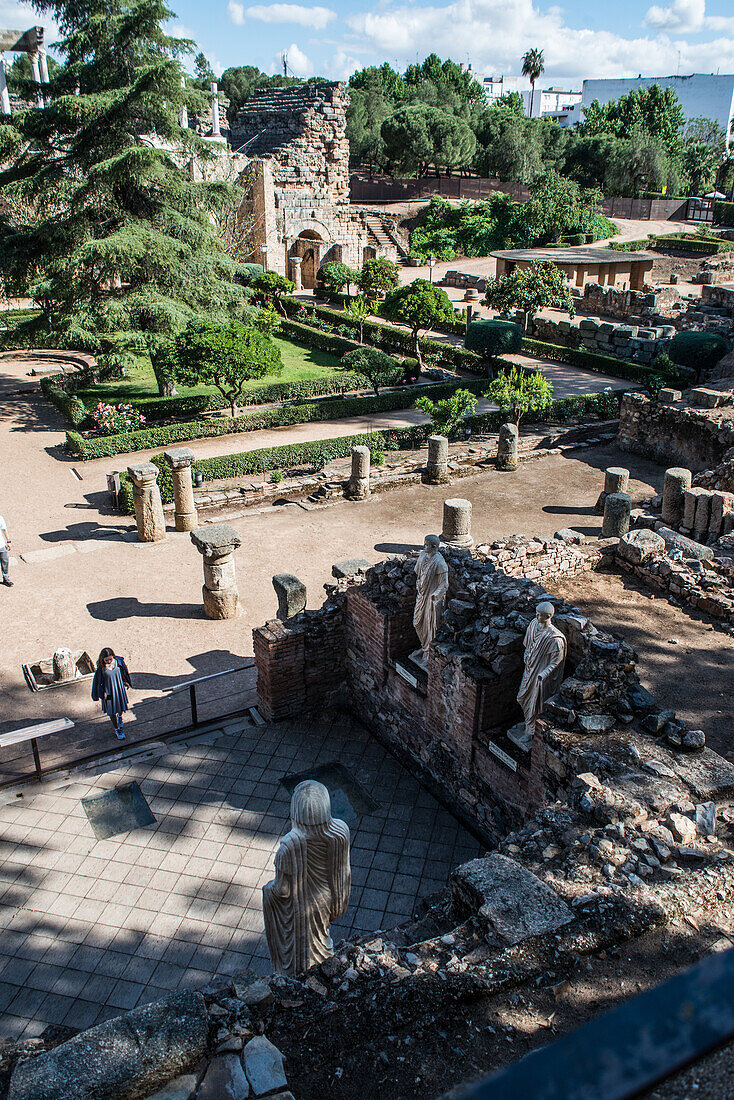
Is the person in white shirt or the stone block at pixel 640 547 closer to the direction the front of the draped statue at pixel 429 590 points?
the person in white shirt

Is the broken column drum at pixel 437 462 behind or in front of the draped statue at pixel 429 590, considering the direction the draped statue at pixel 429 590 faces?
behind

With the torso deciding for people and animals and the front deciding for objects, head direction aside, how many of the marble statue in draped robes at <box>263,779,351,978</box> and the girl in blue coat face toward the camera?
1

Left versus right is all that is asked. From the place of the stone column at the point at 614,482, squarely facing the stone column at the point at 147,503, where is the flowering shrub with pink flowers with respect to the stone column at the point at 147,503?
right

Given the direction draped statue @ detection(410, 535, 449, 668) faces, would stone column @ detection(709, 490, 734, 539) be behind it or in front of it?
behind

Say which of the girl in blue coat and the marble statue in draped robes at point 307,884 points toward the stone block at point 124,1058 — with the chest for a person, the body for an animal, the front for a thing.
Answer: the girl in blue coat

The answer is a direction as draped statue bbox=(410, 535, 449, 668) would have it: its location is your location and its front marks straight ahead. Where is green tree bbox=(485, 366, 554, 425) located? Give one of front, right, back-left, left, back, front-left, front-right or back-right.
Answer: back-right

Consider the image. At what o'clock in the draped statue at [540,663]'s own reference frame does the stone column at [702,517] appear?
The stone column is roughly at 5 o'clock from the draped statue.

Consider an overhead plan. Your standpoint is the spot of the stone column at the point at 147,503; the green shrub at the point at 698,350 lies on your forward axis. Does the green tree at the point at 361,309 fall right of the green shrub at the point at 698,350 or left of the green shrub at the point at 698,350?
left

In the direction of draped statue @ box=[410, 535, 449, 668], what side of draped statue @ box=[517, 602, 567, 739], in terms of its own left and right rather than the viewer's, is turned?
right

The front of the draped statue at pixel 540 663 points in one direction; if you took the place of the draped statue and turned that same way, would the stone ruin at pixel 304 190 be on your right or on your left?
on your right

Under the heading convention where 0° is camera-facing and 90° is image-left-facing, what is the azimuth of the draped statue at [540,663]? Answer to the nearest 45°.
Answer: approximately 45°

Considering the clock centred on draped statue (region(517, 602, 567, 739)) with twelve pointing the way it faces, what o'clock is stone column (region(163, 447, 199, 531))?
The stone column is roughly at 3 o'clock from the draped statue.

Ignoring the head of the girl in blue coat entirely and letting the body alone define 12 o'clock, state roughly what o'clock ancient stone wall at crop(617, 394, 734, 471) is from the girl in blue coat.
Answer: The ancient stone wall is roughly at 8 o'clock from the girl in blue coat.
